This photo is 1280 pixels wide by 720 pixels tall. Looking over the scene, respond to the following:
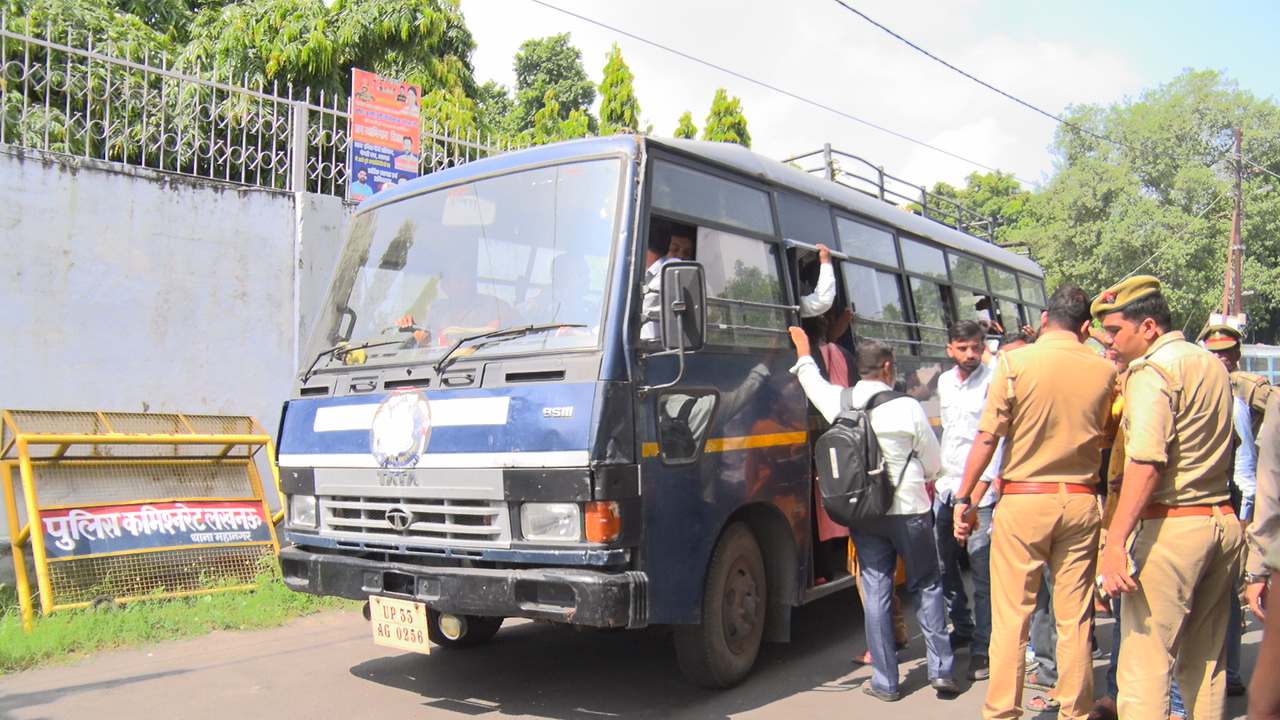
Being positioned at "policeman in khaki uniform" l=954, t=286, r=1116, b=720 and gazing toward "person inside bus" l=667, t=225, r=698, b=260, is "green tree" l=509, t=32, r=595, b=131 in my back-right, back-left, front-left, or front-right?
front-right

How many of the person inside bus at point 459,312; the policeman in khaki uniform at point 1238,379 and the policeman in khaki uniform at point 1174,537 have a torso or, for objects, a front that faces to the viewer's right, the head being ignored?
0

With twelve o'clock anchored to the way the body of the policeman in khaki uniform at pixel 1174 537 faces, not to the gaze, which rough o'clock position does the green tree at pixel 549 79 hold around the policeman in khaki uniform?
The green tree is roughly at 12 o'clock from the policeman in khaki uniform.

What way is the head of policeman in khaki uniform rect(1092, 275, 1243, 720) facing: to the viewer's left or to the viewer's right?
to the viewer's left

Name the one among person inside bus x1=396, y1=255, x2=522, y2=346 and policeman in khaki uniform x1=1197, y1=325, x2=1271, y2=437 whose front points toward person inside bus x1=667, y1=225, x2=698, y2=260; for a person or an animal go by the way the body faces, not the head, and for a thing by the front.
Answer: the policeman in khaki uniform

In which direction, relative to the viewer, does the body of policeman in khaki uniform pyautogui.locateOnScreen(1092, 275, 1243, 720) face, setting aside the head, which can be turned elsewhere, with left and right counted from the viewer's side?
facing away from the viewer and to the left of the viewer

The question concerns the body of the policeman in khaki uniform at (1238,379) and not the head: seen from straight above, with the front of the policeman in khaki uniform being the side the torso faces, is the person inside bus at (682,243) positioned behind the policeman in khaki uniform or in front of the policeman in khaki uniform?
in front

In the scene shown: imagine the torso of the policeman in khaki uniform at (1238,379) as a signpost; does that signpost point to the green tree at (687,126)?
no

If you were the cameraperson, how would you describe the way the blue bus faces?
facing the viewer and to the left of the viewer

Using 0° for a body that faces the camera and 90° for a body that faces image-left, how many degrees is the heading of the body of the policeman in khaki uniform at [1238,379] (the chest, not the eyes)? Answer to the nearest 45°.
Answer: approximately 45°

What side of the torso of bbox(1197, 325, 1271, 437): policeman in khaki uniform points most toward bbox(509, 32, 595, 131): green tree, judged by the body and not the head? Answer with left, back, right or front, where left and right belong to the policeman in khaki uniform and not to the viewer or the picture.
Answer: right

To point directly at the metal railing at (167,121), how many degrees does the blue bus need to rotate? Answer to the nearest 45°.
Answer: approximately 90° to its right

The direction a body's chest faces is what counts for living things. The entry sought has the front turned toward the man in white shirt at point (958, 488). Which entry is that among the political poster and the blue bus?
the political poster

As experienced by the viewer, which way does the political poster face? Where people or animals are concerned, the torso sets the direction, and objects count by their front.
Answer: facing the viewer and to the right of the viewer

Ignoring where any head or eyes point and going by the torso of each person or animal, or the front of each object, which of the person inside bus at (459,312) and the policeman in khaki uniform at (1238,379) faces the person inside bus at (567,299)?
the policeman in khaki uniform

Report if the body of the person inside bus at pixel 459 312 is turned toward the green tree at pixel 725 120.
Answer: no

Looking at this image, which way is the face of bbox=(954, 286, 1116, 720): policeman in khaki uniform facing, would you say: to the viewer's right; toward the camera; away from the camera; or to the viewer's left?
away from the camera

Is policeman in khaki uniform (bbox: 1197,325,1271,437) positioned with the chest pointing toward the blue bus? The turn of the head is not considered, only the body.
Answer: yes

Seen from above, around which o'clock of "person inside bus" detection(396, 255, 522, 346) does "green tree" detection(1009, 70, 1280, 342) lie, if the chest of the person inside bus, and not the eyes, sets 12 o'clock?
The green tree is roughly at 6 o'clock from the person inside bus.
